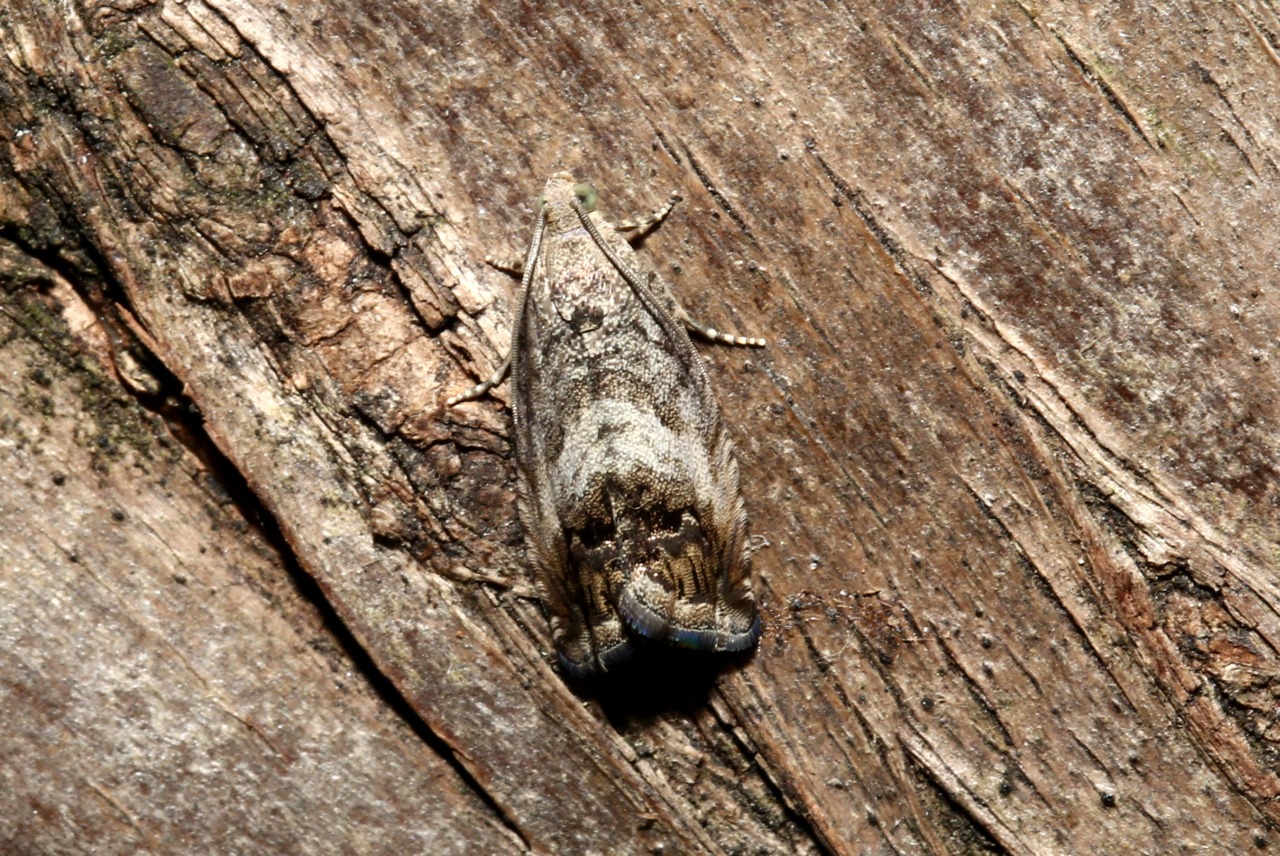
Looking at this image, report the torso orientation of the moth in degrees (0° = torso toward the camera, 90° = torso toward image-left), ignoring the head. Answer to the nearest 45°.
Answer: approximately 180°
